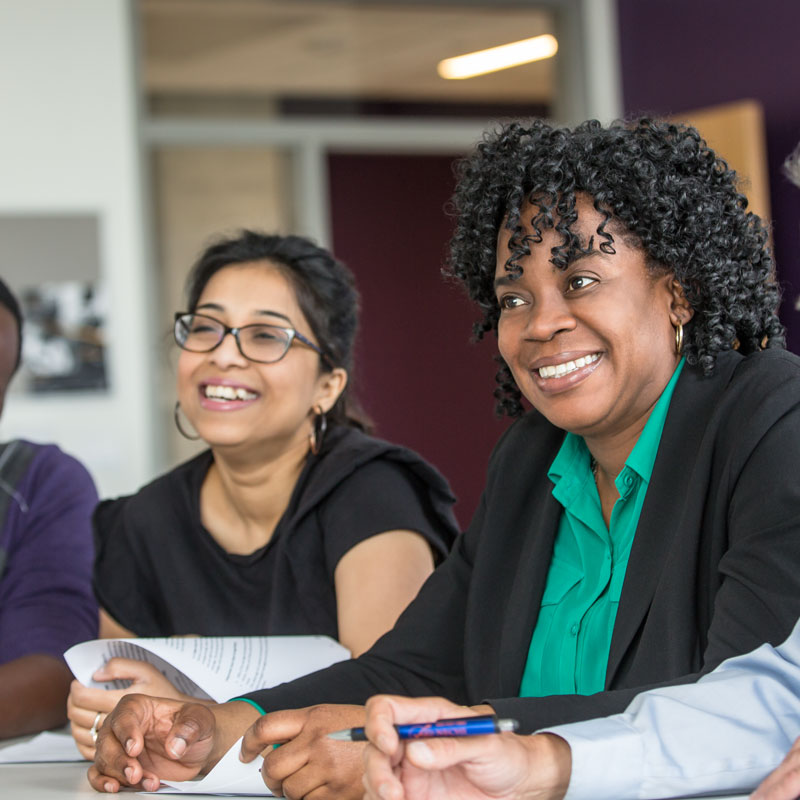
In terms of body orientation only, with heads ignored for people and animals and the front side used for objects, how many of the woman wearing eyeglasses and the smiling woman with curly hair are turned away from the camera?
0

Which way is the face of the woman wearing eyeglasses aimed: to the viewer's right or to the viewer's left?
to the viewer's left

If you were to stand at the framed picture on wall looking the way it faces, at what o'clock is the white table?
The white table is roughly at 12 o'clock from the framed picture on wall.

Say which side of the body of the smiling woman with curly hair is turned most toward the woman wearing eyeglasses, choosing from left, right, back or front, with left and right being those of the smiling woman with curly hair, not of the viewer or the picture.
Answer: right

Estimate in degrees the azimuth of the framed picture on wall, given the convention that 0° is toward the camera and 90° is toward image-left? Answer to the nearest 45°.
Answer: approximately 0°

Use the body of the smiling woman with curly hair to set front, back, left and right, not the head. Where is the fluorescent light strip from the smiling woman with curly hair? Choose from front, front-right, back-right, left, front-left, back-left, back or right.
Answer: back-right

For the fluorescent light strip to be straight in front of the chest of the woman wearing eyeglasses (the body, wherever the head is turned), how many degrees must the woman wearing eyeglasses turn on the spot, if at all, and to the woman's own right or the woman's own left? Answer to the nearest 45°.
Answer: approximately 135° to the woman's own right

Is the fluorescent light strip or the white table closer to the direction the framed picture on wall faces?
the white table

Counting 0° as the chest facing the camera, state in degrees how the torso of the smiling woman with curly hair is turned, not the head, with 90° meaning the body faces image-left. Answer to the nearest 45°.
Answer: approximately 45°

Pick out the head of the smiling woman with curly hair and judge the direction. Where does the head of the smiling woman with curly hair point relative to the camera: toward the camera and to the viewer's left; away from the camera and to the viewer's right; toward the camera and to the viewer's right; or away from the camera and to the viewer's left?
toward the camera and to the viewer's left

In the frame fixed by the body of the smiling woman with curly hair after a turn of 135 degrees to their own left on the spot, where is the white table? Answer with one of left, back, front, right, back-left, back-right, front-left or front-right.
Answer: back
